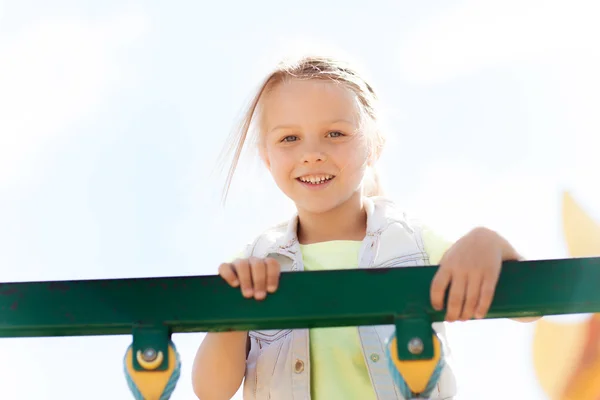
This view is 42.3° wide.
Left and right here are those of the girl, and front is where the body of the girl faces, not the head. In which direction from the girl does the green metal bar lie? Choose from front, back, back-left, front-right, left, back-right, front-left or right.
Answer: front

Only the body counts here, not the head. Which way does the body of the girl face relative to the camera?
toward the camera
